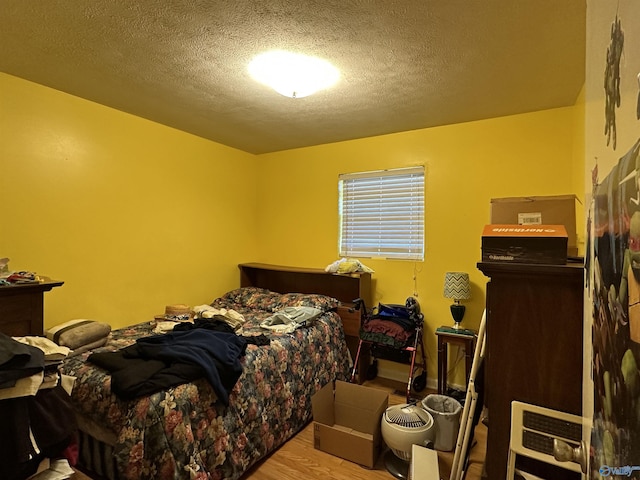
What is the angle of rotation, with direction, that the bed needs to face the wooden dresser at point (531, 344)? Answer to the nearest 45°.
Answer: approximately 90° to its left

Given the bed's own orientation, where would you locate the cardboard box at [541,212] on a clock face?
The cardboard box is roughly at 8 o'clock from the bed.

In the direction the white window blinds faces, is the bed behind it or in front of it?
in front

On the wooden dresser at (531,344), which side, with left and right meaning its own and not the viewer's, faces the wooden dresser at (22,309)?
front

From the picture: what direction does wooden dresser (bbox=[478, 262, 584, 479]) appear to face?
to the viewer's left

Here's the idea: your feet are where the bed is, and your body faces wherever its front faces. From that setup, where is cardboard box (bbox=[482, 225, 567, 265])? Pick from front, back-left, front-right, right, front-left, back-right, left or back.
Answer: left

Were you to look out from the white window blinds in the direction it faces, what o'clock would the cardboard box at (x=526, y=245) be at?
The cardboard box is roughly at 10 o'clock from the white window blinds.

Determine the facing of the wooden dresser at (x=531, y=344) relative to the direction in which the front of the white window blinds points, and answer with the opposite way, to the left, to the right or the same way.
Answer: to the right

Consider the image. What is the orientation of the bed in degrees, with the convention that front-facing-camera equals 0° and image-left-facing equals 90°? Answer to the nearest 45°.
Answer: approximately 45°

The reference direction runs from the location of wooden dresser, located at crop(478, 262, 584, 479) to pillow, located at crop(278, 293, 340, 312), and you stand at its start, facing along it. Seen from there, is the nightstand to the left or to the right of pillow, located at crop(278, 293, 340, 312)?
right

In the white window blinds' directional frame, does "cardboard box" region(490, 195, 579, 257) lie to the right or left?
on its left

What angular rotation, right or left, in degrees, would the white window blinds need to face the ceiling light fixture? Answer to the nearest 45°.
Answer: approximately 45° to its left

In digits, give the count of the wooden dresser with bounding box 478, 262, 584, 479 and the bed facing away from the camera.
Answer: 0
